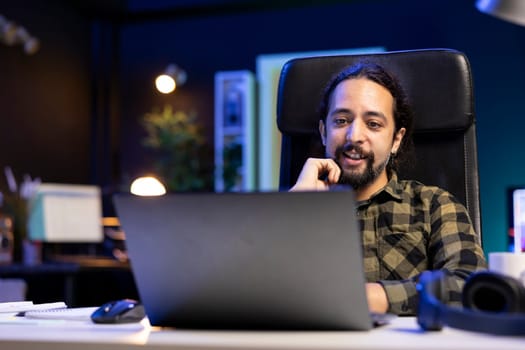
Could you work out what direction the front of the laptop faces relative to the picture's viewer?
facing away from the viewer

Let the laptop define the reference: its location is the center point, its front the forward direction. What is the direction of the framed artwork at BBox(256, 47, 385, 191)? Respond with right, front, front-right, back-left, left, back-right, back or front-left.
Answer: front

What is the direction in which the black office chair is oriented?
toward the camera

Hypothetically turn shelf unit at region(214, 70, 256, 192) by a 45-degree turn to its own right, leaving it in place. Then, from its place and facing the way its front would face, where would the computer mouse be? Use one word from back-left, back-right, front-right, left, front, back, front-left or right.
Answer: front-left

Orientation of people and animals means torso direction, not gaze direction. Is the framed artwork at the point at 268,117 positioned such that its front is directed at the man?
yes

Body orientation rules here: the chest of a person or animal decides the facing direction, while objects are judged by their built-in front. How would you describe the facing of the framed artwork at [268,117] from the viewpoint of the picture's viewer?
facing the viewer

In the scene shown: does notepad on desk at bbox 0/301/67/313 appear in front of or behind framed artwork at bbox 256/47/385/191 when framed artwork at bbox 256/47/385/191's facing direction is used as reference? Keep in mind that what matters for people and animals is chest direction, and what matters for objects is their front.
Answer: in front

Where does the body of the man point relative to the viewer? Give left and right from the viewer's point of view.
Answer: facing the viewer and to the left of the viewer

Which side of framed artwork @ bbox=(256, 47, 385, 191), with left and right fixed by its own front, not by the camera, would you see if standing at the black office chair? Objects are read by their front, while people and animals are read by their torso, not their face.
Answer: front

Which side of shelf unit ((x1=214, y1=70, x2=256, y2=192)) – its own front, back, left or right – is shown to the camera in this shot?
front
